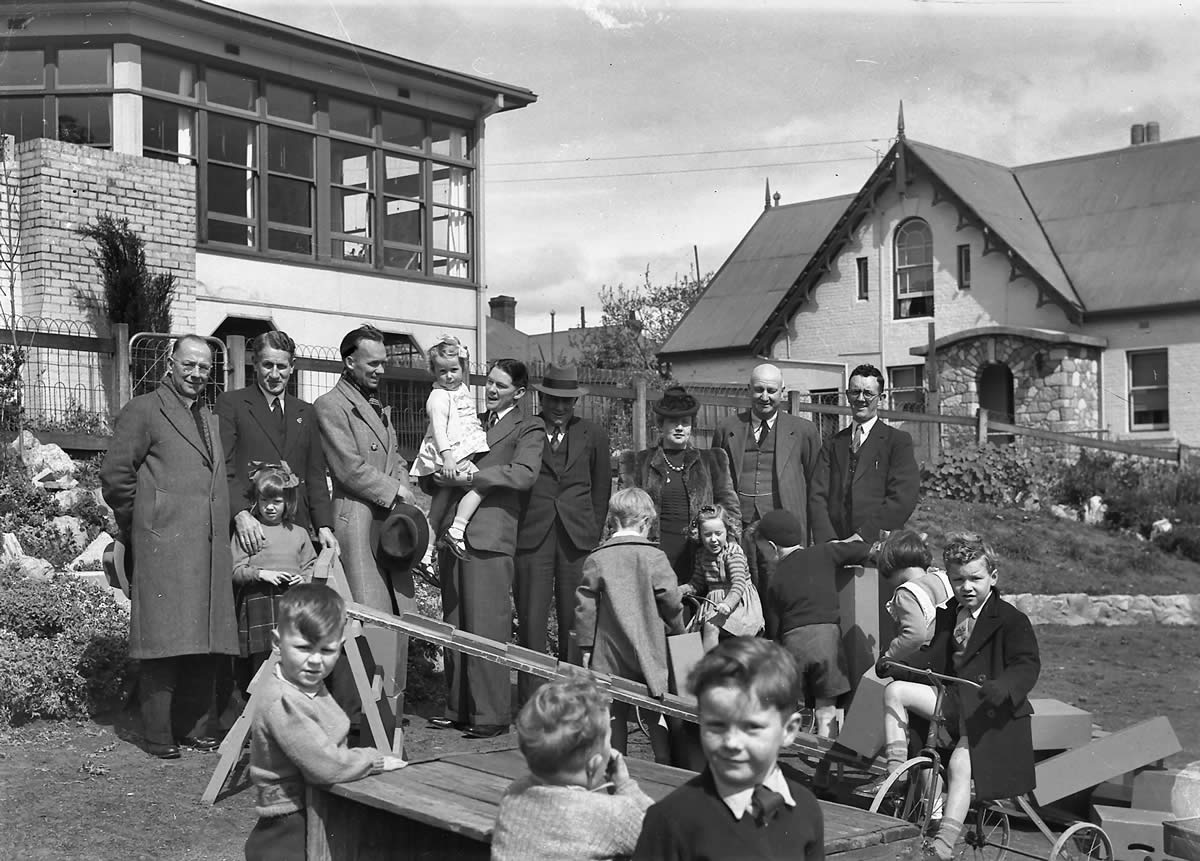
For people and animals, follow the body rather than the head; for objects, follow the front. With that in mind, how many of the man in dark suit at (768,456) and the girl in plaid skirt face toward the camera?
2

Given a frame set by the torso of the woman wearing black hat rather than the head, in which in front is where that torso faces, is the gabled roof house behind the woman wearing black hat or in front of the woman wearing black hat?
behind

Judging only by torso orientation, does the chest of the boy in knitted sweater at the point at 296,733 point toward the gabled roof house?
no

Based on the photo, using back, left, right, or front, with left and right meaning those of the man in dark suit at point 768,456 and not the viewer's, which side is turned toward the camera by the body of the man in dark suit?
front

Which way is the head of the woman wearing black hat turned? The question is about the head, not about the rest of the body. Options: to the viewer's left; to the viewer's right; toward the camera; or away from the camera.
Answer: toward the camera

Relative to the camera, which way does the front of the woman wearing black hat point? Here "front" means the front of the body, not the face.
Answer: toward the camera

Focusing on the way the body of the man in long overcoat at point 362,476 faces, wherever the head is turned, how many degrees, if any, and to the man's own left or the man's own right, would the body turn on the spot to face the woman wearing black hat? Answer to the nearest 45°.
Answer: approximately 45° to the man's own left

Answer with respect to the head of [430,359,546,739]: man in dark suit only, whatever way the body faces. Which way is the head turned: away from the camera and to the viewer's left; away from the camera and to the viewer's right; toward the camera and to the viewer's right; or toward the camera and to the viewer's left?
toward the camera and to the viewer's left

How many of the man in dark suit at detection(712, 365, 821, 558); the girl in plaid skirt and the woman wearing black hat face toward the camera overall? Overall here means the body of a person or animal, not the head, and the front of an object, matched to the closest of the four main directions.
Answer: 3

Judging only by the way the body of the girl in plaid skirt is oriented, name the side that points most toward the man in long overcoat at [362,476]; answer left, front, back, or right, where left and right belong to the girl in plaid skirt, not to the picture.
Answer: left

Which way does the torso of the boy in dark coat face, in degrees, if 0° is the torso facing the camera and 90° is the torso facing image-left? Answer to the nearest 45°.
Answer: approximately 45°

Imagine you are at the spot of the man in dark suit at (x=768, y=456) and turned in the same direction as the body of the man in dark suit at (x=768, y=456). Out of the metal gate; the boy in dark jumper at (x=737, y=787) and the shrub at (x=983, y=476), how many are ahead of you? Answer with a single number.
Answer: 1

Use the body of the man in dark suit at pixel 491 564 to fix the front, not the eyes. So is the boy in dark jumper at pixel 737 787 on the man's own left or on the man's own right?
on the man's own left

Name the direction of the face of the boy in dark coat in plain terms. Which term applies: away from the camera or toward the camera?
toward the camera

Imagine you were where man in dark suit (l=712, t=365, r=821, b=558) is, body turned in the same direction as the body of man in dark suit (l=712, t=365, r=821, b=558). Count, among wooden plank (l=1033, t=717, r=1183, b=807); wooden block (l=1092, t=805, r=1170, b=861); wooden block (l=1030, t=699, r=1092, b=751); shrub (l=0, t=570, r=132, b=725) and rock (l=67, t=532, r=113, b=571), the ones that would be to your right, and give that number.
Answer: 2

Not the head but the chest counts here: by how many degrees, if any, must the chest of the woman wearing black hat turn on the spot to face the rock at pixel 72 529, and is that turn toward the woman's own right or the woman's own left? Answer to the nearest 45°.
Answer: approximately 135° to the woman's own right

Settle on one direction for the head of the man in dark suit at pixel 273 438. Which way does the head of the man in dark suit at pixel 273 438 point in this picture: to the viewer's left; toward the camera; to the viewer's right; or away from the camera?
toward the camera

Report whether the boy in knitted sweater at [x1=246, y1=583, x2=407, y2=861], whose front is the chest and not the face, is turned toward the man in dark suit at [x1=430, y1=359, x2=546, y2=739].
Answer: no

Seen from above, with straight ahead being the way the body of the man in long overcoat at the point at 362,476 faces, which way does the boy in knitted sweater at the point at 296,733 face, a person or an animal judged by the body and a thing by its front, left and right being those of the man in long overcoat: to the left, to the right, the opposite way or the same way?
the same way

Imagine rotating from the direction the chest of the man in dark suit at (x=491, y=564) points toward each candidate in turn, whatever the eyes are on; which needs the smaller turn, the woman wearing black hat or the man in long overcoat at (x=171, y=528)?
the man in long overcoat

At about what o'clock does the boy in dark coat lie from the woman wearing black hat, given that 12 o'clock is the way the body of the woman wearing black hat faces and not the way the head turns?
The boy in dark coat is roughly at 11 o'clock from the woman wearing black hat.
